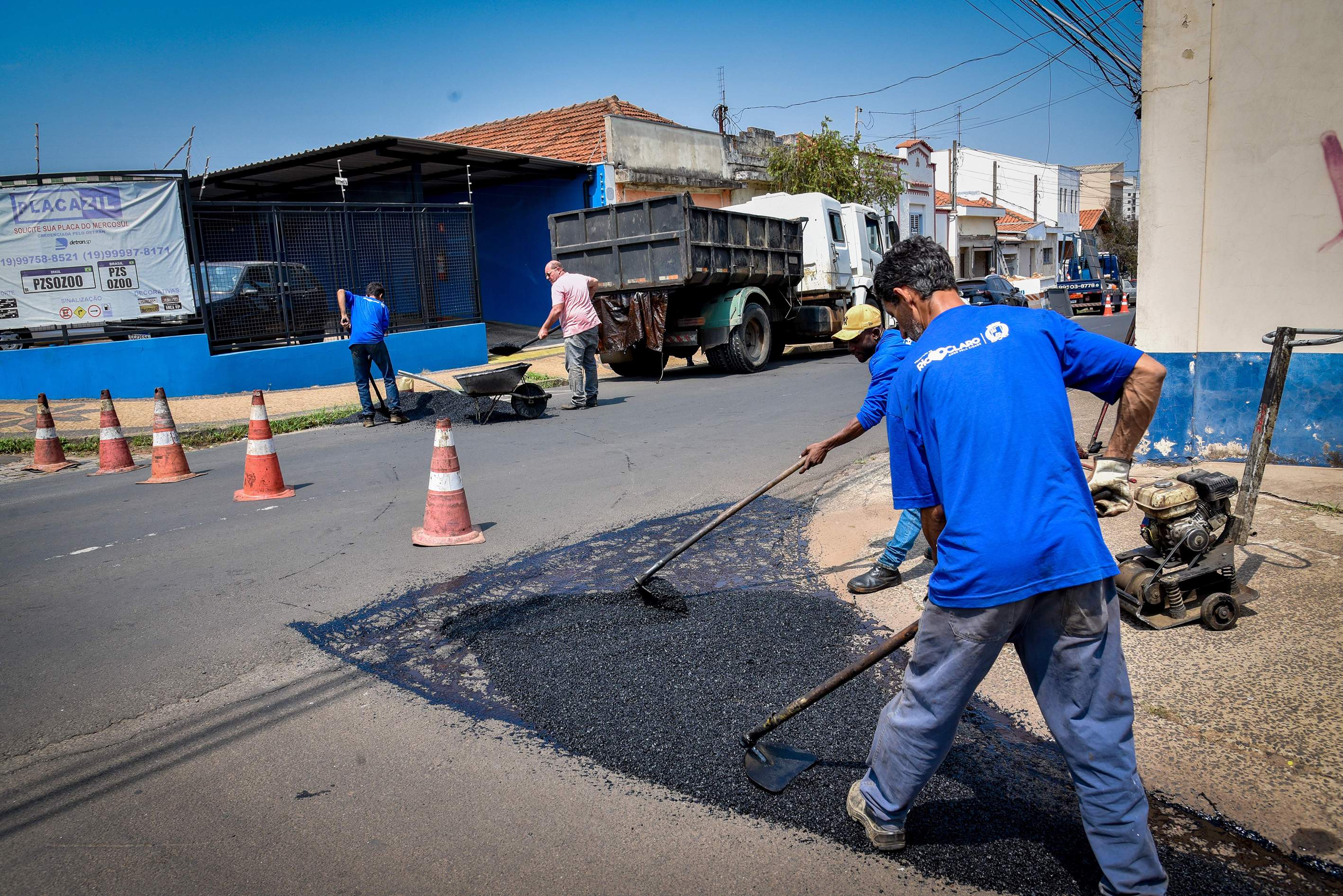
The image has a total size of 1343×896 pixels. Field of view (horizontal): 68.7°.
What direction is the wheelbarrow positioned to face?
to the viewer's right

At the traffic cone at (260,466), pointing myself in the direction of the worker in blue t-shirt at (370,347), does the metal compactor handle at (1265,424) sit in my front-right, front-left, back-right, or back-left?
back-right

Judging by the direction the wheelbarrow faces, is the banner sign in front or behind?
behind

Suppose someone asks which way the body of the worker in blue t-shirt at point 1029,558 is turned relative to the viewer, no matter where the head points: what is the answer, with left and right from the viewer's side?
facing away from the viewer and to the left of the viewer

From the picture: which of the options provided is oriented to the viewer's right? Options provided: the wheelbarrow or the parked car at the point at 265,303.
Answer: the wheelbarrow

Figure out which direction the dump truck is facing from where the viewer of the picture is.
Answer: facing away from the viewer and to the right of the viewer

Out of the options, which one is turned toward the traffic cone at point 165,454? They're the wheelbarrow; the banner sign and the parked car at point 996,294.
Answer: the banner sign

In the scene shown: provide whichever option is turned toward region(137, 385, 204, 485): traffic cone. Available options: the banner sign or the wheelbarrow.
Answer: the banner sign

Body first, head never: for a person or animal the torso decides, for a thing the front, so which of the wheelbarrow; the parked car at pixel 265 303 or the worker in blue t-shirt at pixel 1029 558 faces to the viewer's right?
the wheelbarrow

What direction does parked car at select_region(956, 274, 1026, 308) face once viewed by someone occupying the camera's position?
facing away from the viewer and to the right of the viewer

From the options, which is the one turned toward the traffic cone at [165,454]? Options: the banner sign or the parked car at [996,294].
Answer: the banner sign

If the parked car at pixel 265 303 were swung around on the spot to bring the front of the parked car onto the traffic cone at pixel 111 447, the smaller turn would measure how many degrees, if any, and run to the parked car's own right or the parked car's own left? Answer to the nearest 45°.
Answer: approximately 45° to the parked car's own left

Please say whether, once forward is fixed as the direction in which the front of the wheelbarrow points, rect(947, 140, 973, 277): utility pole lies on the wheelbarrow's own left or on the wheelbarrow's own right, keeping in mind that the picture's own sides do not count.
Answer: on the wheelbarrow's own left

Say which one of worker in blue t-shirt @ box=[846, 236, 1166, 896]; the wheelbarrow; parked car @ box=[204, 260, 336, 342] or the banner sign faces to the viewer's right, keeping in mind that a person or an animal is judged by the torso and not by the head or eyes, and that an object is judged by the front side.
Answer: the wheelbarrow

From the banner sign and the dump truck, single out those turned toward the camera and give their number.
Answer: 1
